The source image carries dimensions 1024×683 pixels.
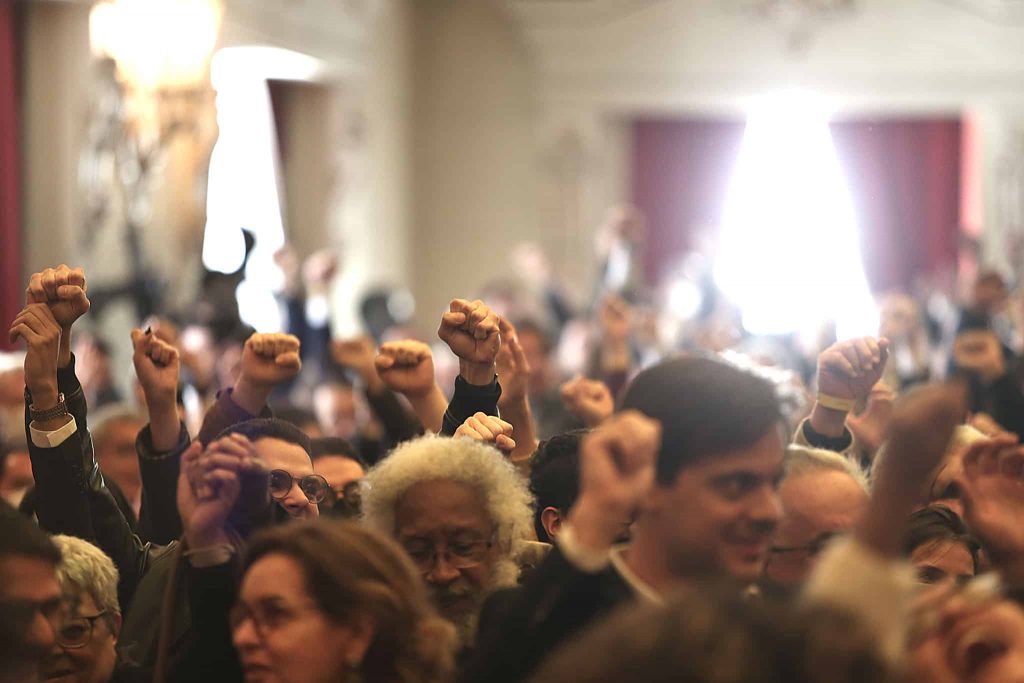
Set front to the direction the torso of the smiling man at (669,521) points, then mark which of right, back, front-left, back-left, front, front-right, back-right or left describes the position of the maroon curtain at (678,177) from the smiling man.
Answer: back-left

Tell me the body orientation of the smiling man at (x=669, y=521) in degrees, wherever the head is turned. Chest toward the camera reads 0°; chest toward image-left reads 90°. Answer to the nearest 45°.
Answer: approximately 315°

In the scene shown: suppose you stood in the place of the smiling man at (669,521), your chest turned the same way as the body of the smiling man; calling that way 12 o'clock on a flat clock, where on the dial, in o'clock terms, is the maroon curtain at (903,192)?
The maroon curtain is roughly at 8 o'clock from the smiling man.

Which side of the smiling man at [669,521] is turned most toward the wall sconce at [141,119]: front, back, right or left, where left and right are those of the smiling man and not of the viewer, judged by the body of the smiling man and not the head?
back

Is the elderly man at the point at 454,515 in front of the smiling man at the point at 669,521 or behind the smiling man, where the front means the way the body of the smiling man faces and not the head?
behind

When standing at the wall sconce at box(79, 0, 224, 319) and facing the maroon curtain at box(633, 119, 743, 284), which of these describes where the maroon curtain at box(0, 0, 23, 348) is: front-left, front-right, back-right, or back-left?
back-right

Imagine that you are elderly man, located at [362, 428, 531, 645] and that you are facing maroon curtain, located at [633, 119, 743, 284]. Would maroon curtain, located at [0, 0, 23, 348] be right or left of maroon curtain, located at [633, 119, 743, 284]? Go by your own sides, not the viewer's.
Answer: left

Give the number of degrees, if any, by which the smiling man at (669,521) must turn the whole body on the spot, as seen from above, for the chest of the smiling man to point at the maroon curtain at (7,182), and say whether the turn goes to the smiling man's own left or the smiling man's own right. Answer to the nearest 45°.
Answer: approximately 180°
